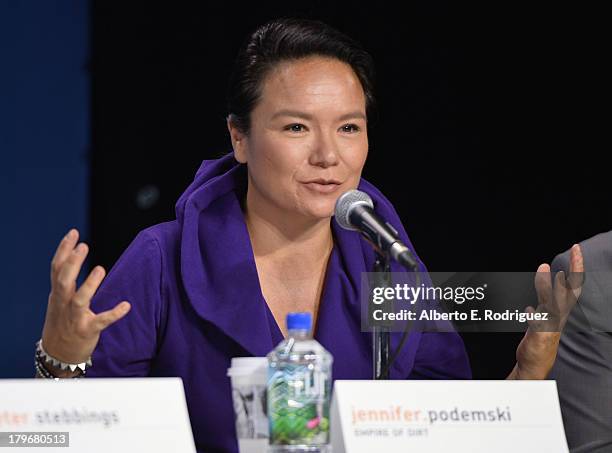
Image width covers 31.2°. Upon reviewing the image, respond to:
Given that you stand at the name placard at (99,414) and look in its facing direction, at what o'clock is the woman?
The woman is roughly at 7 o'clock from the name placard.

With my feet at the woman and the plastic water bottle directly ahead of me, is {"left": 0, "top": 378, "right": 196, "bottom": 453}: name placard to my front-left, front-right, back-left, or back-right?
front-right

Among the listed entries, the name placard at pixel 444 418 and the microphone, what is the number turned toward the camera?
1

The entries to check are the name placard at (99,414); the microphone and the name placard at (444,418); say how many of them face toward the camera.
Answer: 2

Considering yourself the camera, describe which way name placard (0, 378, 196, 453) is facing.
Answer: facing the viewer

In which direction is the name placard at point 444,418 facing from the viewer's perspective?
toward the camera

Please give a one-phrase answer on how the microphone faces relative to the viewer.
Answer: facing away from the viewer and to the left of the viewer
